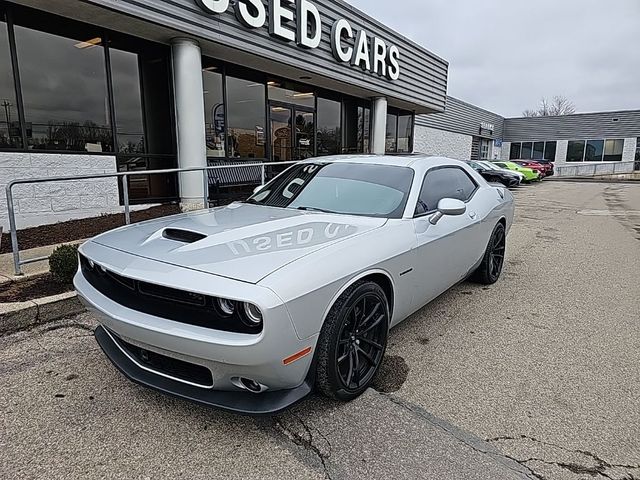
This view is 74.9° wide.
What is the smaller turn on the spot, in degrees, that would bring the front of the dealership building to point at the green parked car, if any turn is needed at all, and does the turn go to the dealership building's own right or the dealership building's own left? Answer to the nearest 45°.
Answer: approximately 90° to the dealership building's own left

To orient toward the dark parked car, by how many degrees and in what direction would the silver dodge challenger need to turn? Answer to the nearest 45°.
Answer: approximately 180°

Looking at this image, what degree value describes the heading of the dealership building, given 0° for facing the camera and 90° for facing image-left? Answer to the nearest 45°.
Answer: approximately 315°

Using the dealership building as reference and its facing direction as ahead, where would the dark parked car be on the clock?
The dark parked car is roughly at 9 o'clock from the dealership building.

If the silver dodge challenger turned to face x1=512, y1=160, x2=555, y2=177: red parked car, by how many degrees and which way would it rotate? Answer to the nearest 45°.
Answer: approximately 180°

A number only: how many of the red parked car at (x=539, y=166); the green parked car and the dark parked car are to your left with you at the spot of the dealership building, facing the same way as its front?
3

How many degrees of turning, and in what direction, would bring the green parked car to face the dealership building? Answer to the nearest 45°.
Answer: approximately 45° to its right
